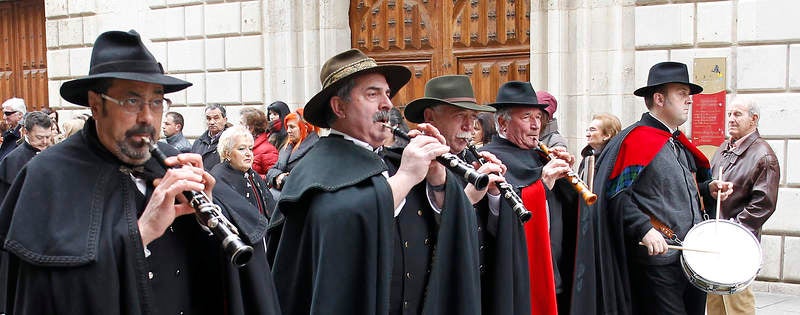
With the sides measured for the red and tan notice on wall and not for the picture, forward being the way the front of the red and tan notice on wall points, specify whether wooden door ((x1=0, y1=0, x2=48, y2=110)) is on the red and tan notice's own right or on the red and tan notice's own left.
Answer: on the red and tan notice's own right

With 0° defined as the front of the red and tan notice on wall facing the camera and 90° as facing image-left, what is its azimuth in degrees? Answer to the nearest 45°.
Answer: approximately 0°

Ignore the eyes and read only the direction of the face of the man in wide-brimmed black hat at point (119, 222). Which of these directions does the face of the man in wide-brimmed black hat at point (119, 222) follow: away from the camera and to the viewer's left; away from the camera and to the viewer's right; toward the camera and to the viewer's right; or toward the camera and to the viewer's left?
toward the camera and to the viewer's right

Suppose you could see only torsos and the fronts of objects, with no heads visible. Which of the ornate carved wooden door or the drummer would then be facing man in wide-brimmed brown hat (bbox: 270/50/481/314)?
the ornate carved wooden door

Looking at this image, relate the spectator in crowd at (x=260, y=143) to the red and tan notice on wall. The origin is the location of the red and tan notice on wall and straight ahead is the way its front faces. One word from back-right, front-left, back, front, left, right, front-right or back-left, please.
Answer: right

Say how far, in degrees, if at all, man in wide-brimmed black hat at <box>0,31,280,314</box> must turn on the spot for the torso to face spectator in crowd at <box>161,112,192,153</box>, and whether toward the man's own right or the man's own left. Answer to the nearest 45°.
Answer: approximately 135° to the man's own left

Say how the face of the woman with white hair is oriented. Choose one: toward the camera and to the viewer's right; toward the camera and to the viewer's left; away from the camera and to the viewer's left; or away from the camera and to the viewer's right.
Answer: toward the camera and to the viewer's right

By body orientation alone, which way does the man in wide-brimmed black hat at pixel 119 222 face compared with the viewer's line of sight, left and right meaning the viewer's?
facing the viewer and to the right of the viewer

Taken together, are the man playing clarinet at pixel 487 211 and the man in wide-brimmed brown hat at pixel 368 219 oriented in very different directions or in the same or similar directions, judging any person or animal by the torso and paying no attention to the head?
same or similar directions
